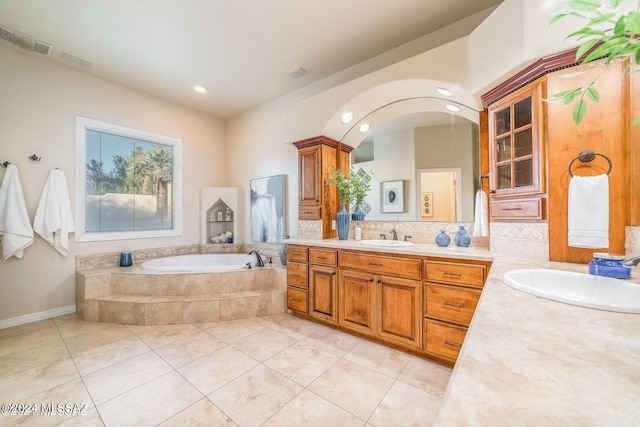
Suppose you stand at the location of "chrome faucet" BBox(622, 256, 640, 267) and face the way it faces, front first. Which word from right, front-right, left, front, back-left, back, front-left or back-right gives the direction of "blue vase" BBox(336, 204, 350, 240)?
front-right

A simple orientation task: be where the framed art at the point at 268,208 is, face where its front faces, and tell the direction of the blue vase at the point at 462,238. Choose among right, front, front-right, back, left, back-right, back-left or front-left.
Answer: left

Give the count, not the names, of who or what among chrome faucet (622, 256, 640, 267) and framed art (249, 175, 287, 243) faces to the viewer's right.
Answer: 0

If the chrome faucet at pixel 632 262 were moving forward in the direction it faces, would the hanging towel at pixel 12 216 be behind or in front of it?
in front

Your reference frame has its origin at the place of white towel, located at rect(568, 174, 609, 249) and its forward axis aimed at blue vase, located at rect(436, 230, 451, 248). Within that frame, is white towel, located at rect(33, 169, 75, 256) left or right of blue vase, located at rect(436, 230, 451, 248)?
left

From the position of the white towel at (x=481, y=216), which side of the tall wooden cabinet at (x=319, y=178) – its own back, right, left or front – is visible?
left

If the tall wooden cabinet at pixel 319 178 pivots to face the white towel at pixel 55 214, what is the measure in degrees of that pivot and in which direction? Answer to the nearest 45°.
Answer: approximately 45° to its right

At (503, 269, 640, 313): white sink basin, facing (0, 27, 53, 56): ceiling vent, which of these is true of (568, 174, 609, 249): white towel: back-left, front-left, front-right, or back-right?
back-right

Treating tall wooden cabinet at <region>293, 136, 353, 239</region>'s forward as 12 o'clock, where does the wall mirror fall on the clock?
The wall mirror is roughly at 8 o'clock from the tall wooden cabinet.

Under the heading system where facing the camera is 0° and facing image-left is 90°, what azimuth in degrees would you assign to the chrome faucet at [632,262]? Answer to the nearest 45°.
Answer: approximately 45°

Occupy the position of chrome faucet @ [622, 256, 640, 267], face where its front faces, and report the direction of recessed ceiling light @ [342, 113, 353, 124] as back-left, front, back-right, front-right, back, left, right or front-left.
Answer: front-right

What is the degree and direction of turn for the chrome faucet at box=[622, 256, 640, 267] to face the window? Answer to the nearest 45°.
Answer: approximately 45° to its right
